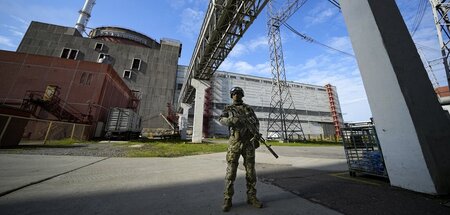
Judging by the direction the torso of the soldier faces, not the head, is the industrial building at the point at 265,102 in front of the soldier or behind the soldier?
behind

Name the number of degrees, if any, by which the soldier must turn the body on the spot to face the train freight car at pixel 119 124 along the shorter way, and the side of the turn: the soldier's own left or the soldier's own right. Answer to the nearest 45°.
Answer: approximately 135° to the soldier's own right

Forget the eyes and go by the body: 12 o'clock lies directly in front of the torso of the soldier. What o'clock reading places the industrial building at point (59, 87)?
The industrial building is roughly at 4 o'clock from the soldier.

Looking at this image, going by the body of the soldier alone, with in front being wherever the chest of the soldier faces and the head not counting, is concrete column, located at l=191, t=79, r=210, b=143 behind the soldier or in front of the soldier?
behind

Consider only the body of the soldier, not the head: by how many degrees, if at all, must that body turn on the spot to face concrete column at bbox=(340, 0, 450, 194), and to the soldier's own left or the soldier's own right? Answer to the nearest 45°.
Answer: approximately 90° to the soldier's own left

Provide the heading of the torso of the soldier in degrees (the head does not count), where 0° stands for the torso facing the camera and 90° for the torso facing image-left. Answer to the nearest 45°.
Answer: approximately 0°
